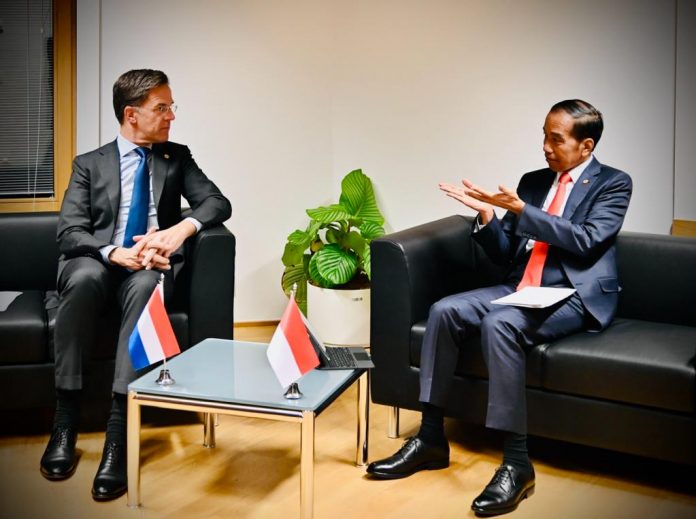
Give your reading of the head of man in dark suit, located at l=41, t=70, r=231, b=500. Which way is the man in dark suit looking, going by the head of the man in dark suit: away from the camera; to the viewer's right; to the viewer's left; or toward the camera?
to the viewer's right

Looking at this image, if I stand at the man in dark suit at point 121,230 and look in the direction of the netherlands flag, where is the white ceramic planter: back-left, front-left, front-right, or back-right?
back-left

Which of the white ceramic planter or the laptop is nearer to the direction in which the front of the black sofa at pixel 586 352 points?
the laptop

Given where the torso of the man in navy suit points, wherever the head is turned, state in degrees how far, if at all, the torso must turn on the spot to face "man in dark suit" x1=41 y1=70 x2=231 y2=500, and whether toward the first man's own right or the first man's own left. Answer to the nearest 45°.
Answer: approximately 45° to the first man's own right

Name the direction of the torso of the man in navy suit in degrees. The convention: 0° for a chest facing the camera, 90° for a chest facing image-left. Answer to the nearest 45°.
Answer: approximately 45°

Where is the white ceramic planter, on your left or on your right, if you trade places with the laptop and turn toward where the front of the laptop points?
on your left

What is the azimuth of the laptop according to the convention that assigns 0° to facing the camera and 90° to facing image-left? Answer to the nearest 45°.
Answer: approximately 270°
